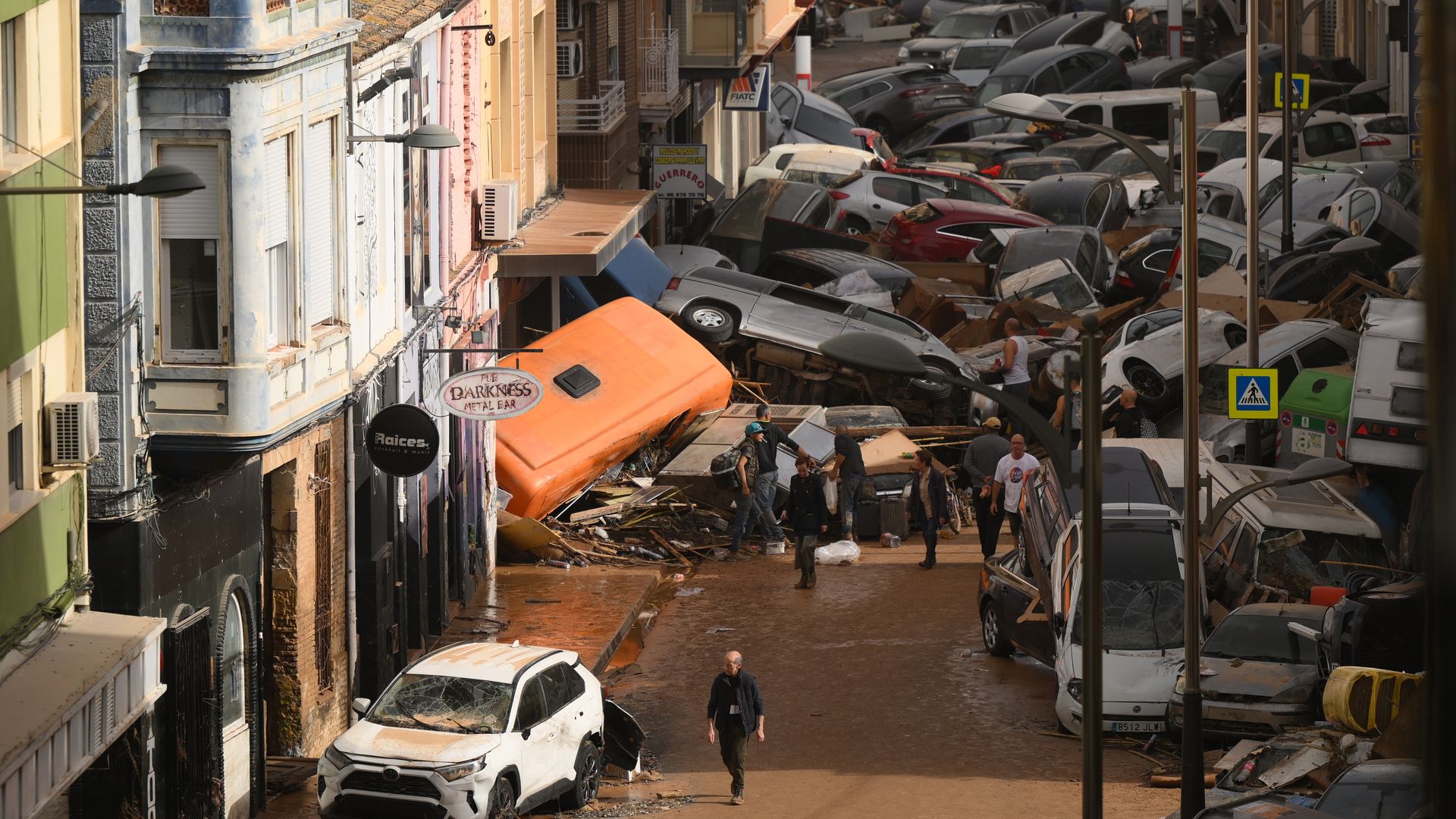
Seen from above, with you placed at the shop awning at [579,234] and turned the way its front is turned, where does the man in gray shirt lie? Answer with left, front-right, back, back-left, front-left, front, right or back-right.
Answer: front

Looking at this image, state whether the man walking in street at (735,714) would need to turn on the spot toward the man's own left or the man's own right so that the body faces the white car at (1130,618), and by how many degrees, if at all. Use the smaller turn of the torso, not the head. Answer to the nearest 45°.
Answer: approximately 135° to the man's own left

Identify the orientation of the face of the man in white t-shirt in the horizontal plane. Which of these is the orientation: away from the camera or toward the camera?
toward the camera

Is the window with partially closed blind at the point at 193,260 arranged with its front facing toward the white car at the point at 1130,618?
no

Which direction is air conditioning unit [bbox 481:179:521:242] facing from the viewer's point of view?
to the viewer's right

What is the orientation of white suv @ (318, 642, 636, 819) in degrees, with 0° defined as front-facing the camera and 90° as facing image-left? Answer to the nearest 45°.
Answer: approximately 45°

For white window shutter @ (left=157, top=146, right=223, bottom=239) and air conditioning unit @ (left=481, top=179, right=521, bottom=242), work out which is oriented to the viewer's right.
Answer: the air conditioning unit

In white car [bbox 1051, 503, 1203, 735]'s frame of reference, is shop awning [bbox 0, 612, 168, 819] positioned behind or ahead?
ahead

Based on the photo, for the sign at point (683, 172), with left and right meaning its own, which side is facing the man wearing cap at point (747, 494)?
front

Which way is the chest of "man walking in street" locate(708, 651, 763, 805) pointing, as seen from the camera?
toward the camera

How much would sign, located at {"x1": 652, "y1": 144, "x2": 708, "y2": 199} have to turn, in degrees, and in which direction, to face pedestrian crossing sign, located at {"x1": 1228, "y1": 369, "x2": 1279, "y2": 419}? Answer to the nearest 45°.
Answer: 0° — it already faces it

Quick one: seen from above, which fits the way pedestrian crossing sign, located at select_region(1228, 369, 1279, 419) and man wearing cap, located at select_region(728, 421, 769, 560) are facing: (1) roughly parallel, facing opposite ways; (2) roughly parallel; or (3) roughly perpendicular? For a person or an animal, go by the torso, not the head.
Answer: roughly perpendicular

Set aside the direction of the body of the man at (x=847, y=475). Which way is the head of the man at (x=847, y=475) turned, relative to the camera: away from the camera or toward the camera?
away from the camera

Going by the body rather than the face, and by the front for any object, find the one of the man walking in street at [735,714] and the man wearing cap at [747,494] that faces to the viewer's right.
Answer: the man wearing cap

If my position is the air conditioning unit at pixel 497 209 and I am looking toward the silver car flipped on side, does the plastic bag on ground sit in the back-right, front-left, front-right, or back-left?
front-right
